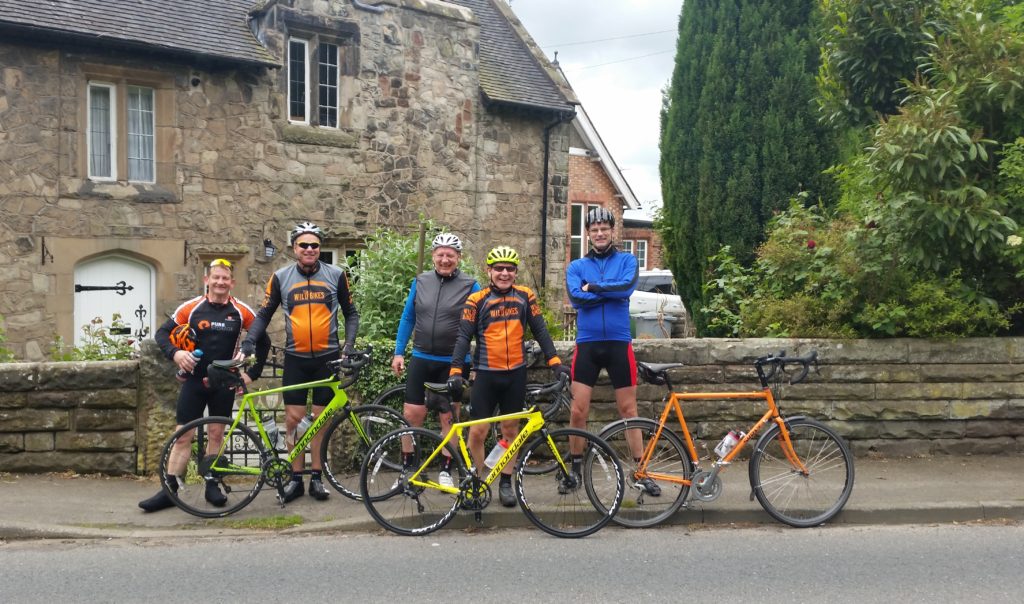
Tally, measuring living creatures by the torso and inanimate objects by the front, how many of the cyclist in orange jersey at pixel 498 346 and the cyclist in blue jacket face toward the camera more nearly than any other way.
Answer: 2

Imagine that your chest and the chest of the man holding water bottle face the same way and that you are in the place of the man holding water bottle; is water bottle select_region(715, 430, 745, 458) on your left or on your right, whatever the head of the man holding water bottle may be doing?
on your left

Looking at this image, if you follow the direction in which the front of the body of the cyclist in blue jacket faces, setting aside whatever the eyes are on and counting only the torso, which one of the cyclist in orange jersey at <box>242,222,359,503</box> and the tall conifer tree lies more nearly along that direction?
the cyclist in orange jersey

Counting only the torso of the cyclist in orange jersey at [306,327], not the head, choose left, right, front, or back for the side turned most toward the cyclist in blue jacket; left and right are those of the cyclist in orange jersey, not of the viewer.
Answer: left

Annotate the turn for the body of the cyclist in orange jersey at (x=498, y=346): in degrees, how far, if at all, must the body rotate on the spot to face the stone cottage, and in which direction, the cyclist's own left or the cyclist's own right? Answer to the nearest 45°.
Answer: approximately 135° to the cyclist's own right
